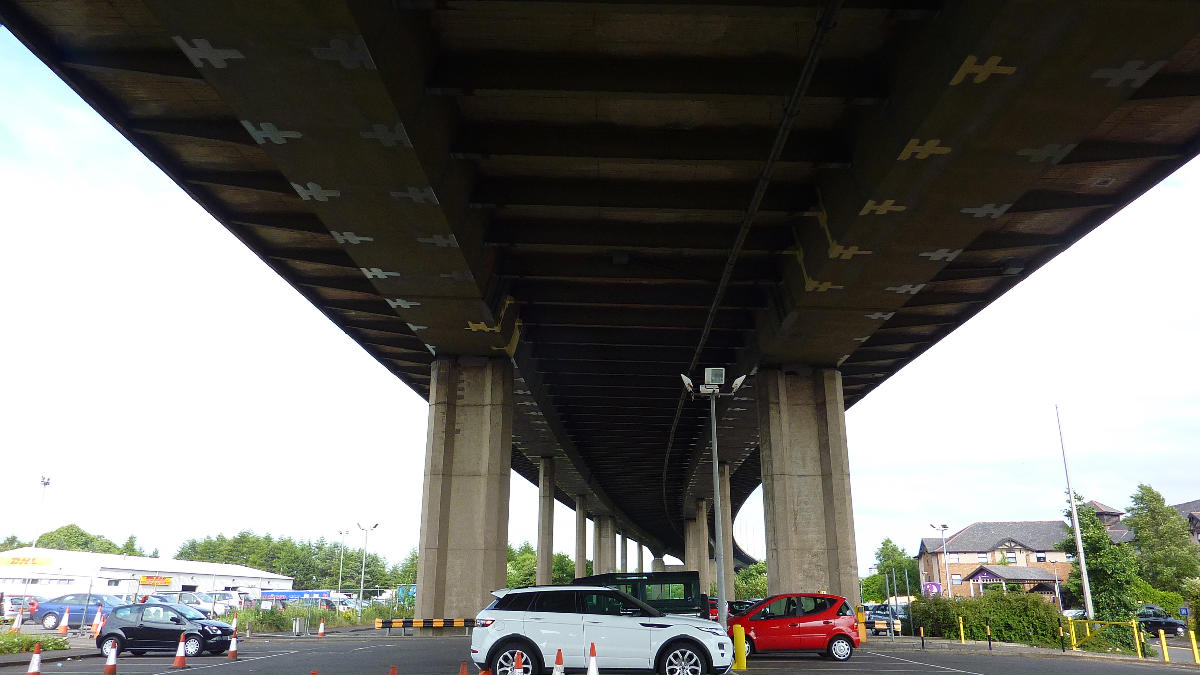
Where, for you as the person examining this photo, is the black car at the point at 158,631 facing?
facing the viewer and to the right of the viewer

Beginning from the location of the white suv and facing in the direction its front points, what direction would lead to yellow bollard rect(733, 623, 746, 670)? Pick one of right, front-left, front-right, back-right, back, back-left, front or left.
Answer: front-left

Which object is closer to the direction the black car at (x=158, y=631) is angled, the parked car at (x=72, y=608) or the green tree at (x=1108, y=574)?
the green tree

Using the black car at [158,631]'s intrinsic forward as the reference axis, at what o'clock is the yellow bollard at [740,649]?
The yellow bollard is roughly at 12 o'clock from the black car.

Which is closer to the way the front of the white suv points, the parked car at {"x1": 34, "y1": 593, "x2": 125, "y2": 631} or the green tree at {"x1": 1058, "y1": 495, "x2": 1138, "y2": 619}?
the green tree

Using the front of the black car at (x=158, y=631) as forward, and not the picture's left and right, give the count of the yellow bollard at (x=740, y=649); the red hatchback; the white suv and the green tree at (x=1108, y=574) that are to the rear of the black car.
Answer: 0

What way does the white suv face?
to the viewer's right

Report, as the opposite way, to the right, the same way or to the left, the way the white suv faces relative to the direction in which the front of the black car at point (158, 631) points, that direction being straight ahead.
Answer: the same way

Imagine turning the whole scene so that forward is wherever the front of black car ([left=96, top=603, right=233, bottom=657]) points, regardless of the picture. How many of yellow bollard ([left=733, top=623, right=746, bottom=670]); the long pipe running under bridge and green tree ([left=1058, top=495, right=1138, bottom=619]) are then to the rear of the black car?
0

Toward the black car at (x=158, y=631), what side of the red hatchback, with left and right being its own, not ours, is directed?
front
